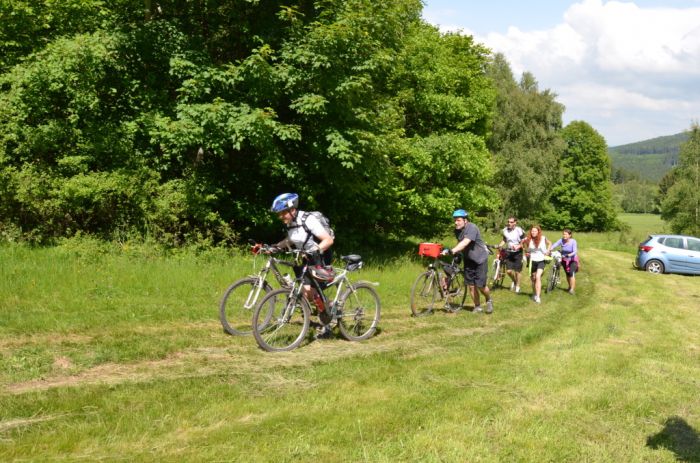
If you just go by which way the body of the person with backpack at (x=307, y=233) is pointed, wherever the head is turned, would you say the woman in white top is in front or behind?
behind

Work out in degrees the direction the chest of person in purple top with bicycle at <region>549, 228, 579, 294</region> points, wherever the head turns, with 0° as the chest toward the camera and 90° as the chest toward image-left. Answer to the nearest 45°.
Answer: approximately 45°

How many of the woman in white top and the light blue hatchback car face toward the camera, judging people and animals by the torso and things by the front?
1

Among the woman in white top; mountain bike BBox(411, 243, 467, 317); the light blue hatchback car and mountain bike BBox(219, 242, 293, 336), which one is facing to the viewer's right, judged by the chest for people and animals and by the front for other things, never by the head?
the light blue hatchback car

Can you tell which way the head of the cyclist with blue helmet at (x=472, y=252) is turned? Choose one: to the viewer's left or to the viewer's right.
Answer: to the viewer's left

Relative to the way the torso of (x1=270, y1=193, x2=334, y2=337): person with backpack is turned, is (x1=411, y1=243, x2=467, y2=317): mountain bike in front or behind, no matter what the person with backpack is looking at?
behind

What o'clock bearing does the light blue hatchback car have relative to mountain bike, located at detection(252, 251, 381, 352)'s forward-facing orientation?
The light blue hatchback car is roughly at 6 o'clock from the mountain bike.

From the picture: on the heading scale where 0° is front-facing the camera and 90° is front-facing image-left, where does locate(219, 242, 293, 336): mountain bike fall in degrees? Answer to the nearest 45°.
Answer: approximately 45°

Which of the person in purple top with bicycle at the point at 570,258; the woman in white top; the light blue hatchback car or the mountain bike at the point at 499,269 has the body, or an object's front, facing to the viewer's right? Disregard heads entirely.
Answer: the light blue hatchback car

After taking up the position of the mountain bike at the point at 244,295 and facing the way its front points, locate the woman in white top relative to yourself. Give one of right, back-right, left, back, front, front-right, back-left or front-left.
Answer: back

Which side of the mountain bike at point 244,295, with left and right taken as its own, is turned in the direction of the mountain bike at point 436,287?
back
